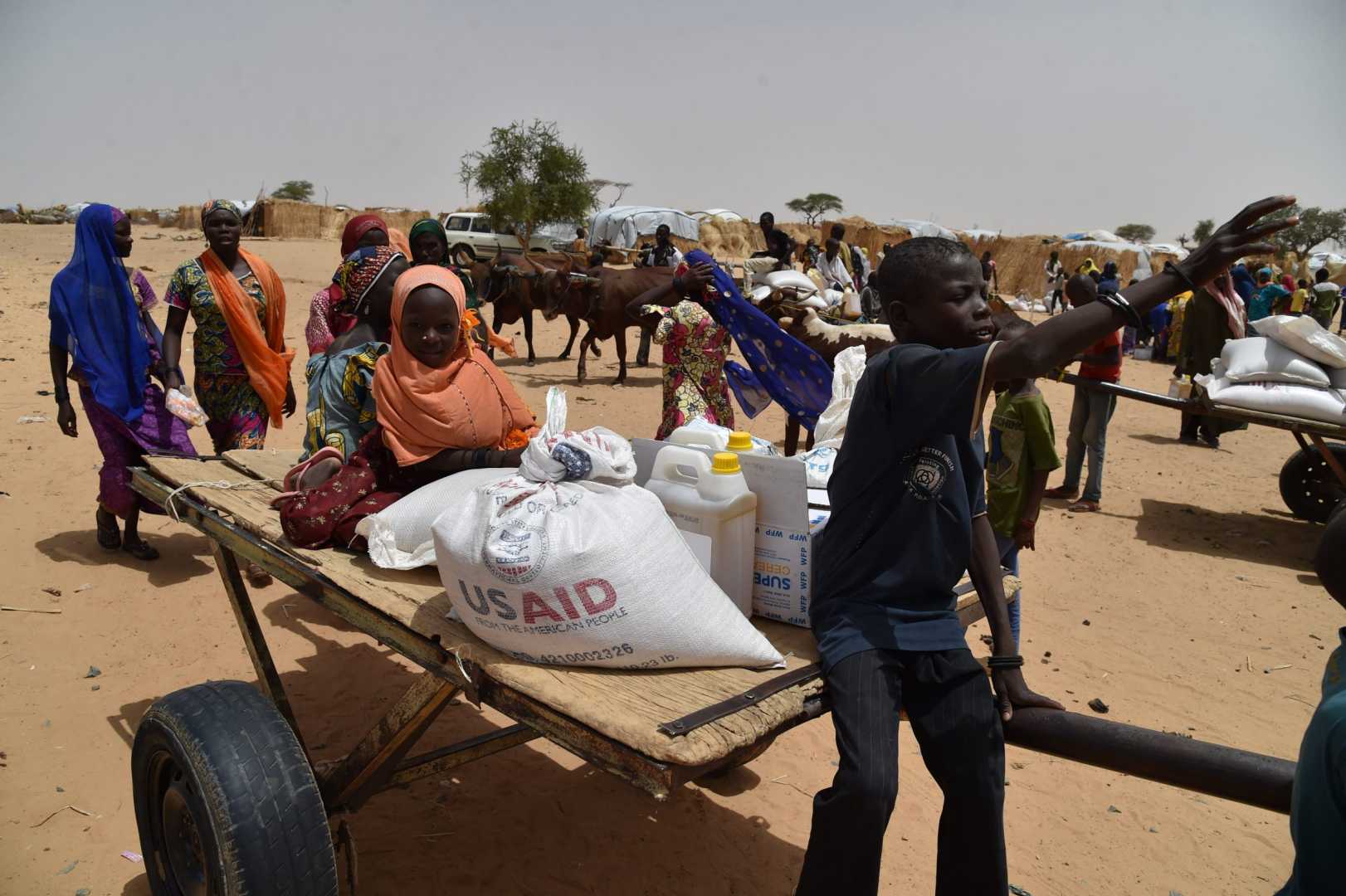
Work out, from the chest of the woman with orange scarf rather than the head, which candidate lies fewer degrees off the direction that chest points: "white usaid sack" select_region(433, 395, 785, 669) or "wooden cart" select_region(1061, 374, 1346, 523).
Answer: the white usaid sack

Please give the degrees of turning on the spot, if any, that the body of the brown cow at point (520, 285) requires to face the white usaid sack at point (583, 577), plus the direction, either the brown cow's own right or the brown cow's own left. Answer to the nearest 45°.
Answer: approximately 45° to the brown cow's own left

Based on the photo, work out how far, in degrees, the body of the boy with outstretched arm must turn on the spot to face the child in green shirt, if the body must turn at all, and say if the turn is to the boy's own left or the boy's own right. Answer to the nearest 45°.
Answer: approximately 135° to the boy's own left

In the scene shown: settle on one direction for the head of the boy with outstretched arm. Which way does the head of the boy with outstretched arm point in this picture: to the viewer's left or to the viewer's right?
to the viewer's right

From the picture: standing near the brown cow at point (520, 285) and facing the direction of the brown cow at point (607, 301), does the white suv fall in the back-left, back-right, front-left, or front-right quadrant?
back-left

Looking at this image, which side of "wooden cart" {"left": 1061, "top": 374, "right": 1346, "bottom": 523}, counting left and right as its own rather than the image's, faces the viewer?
left

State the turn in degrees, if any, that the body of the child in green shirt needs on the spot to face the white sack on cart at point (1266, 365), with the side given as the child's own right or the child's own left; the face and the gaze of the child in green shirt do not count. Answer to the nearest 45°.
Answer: approximately 180°

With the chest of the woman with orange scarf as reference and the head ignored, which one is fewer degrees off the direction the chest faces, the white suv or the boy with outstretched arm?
the boy with outstretched arm
